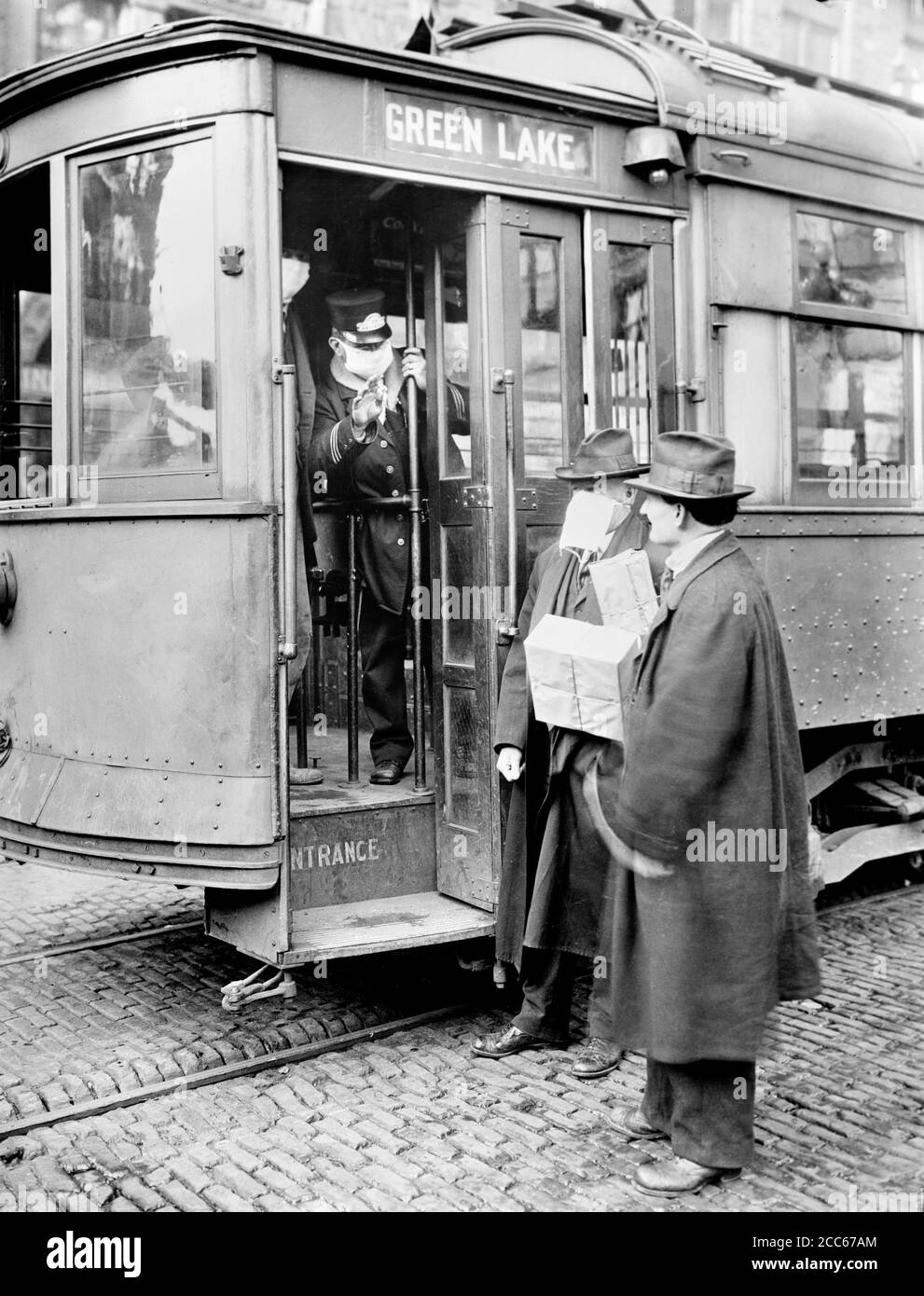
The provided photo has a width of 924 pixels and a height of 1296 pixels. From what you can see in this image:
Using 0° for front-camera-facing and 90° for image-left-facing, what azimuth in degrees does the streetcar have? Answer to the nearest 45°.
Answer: approximately 225°

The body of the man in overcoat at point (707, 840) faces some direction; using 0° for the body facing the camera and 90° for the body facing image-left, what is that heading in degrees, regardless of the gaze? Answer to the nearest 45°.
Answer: approximately 90°

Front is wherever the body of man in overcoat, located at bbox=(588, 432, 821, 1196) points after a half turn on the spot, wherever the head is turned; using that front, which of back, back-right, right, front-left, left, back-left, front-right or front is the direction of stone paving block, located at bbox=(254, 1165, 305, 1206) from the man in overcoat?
back

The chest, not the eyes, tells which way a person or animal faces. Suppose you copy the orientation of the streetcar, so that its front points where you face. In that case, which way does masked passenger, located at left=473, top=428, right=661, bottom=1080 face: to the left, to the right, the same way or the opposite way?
the opposite way

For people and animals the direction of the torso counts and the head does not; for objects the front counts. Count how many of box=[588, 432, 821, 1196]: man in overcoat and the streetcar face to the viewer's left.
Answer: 1

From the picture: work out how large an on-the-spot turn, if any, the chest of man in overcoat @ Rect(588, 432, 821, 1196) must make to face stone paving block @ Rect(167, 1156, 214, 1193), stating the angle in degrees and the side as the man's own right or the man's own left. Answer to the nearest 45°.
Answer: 0° — they already face it

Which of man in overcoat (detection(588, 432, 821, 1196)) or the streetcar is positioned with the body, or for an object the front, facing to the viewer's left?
the man in overcoat

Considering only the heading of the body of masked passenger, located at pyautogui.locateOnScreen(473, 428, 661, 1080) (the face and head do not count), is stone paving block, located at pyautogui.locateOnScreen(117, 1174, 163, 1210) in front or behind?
in front

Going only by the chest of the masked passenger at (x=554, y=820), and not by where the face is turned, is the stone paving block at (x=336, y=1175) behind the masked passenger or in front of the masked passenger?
in front

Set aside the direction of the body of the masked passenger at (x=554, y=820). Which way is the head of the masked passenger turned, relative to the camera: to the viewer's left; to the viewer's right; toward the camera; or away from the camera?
to the viewer's left

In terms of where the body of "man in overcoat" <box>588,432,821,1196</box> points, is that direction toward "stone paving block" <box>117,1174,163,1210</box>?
yes

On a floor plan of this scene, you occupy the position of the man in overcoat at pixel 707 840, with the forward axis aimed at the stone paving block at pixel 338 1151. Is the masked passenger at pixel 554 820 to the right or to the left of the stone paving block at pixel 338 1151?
right

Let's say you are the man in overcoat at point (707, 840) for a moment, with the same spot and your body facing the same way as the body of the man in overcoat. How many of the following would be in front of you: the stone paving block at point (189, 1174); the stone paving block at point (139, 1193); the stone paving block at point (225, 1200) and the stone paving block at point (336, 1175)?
4
